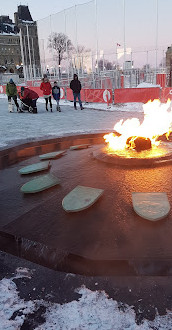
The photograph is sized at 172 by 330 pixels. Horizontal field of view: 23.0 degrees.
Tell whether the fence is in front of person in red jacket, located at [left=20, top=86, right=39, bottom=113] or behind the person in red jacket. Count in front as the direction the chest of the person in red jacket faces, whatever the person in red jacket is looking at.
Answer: behind

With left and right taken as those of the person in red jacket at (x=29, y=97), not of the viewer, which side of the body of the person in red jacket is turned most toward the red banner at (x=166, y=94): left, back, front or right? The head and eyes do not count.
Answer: back

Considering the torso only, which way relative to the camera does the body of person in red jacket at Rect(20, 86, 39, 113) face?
to the viewer's left

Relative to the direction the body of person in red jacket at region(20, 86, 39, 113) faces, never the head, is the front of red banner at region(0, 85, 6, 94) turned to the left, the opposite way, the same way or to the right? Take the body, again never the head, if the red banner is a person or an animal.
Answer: to the left

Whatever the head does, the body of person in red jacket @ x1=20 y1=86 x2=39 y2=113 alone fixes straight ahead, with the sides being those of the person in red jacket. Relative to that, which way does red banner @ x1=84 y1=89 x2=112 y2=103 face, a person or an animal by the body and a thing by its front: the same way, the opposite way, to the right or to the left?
to the left

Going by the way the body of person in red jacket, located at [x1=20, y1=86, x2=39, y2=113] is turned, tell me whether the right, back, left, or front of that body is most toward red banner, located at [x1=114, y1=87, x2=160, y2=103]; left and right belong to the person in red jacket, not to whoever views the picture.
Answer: back

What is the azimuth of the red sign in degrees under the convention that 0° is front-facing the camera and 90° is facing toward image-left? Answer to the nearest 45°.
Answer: approximately 0°

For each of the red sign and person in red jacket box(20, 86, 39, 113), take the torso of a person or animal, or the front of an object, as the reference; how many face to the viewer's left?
1

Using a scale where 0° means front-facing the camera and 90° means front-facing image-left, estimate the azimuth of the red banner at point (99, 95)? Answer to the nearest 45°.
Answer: approximately 0°
